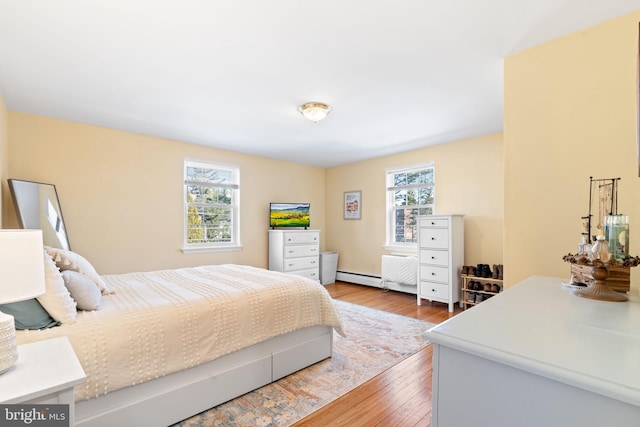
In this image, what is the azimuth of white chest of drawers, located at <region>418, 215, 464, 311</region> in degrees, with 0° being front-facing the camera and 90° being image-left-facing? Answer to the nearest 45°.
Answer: approximately 45°

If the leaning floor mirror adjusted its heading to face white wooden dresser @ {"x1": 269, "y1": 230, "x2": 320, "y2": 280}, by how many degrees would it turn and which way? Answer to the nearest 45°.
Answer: approximately 45° to its left

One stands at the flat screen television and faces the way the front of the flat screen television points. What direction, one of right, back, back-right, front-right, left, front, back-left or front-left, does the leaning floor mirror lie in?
front-right

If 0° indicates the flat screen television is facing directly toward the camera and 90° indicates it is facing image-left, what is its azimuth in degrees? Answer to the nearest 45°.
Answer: approximately 0°

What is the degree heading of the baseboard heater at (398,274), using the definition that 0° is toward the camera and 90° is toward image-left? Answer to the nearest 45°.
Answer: approximately 45°

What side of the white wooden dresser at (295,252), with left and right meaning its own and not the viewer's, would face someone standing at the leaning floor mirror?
right

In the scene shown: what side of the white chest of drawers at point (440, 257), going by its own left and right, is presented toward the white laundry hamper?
right
